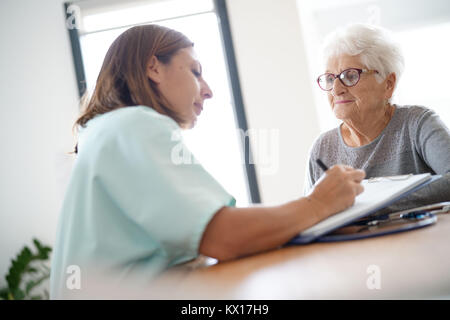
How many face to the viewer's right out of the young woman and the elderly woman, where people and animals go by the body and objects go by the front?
1

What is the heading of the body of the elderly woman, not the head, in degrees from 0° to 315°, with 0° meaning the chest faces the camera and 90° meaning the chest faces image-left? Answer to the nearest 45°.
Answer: approximately 45°

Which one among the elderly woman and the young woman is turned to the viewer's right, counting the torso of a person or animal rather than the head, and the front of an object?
the young woman

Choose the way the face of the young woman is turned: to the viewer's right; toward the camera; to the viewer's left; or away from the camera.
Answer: to the viewer's right

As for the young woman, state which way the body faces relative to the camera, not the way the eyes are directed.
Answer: to the viewer's right

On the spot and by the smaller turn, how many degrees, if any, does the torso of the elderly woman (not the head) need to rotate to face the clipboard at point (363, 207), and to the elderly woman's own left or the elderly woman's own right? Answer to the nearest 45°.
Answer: approximately 45° to the elderly woman's own left
